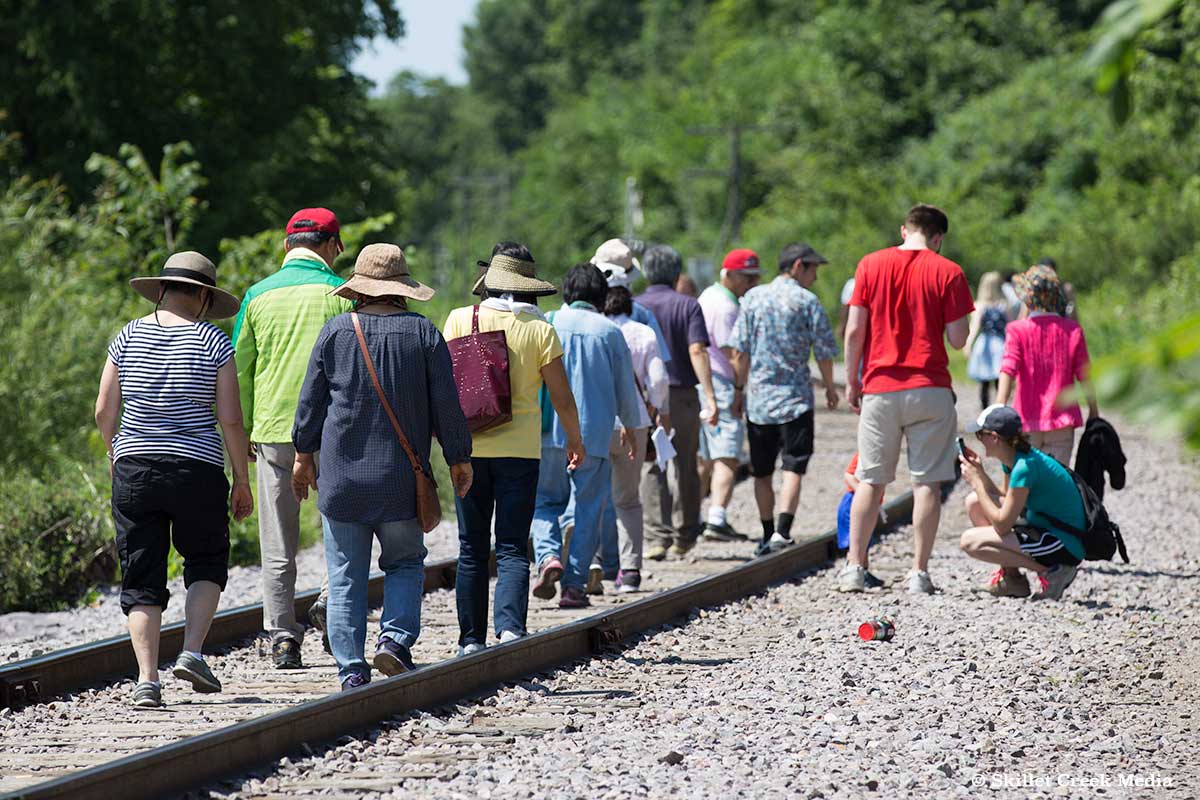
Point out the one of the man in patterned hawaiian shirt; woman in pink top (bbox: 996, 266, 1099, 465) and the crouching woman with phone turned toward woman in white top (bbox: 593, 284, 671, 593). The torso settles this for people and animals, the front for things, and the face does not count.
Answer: the crouching woman with phone

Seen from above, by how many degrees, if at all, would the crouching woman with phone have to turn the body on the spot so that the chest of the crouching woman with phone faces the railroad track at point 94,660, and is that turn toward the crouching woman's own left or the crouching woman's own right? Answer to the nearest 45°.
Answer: approximately 45° to the crouching woman's own left

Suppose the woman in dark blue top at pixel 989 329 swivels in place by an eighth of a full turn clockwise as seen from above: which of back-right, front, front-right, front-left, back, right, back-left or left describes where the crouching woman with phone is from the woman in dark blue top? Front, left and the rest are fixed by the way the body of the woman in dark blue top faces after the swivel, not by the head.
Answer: back-right

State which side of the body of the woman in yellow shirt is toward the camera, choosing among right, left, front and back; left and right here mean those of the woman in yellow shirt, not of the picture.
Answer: back

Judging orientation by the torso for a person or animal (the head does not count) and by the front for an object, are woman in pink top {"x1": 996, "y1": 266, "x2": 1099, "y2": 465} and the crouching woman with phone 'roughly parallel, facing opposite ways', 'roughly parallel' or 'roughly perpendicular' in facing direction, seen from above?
roughly perpendicular

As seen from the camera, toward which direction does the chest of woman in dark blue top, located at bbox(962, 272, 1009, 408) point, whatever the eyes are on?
away from the camera

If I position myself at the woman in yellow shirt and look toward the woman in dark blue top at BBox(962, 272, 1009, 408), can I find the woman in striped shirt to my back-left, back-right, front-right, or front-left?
back-left

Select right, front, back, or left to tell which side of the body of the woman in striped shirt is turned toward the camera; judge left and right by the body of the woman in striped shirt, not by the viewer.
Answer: back

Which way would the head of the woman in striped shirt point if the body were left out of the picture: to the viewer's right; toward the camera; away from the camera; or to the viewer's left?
away from the camera

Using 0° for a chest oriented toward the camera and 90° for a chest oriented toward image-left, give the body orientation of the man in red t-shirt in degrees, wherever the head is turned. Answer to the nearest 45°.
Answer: approximately 180°

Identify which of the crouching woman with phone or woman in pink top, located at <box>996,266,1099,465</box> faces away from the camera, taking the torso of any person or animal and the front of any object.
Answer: the woman in pink top

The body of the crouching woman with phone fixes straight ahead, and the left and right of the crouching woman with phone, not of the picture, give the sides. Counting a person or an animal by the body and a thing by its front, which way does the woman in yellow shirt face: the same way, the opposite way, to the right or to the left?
to the right

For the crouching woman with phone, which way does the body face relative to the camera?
to the viewer's left

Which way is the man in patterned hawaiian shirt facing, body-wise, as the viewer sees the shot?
away from the camera

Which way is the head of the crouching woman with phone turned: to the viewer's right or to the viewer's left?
to the viewer's left
